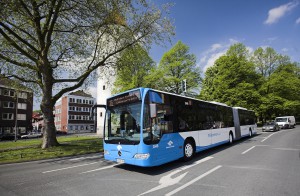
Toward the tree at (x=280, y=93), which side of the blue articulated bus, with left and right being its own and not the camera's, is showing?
back

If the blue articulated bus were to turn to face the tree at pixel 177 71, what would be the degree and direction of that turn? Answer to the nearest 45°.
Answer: approximately 135° to its right

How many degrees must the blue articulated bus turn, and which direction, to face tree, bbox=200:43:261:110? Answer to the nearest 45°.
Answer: approximately 135° to its right

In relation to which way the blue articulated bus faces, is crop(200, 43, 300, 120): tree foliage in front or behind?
behind

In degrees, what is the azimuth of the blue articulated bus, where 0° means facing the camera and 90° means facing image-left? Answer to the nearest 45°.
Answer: approximately 45°
